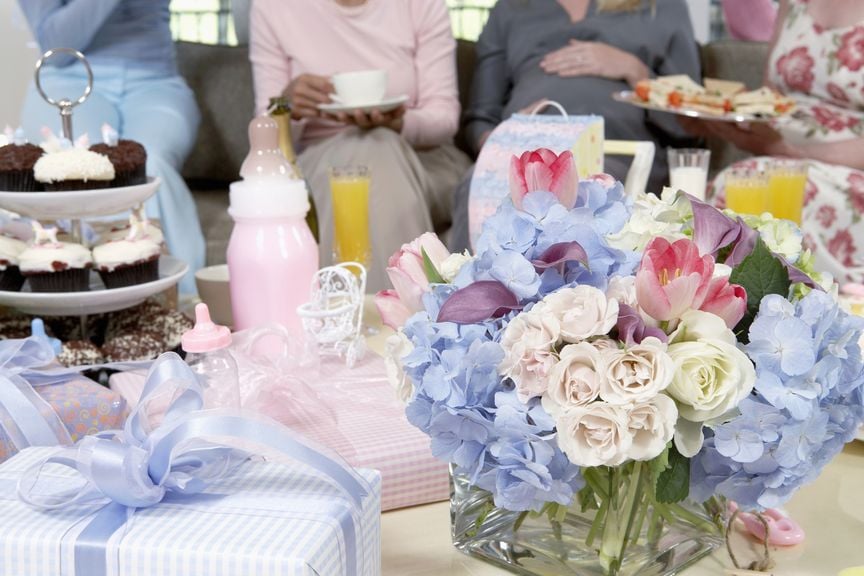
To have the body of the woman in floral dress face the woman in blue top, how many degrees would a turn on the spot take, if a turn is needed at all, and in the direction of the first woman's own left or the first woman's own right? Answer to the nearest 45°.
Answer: approximately 45° to the first woman's own right

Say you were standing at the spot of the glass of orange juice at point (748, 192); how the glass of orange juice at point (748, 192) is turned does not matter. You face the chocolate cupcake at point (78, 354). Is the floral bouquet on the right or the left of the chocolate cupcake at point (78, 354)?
left

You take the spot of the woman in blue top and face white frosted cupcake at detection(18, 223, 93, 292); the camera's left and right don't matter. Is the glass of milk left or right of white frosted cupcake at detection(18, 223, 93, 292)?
left

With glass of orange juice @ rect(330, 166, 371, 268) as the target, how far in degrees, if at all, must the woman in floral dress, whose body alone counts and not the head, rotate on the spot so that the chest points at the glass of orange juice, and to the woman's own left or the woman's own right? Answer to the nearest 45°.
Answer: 0° — they already face it
